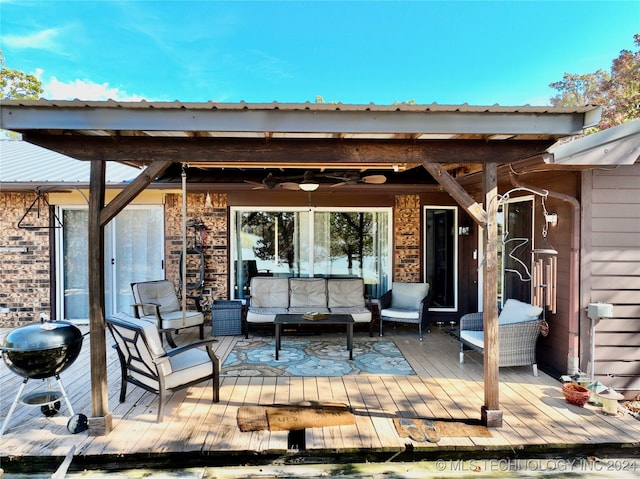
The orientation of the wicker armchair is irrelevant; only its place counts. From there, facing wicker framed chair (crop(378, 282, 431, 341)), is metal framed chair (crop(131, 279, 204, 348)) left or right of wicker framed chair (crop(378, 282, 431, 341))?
left

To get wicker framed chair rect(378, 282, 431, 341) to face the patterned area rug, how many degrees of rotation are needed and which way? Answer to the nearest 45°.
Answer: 0° — it already faces it

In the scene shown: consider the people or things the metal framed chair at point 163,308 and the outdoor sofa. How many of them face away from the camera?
0

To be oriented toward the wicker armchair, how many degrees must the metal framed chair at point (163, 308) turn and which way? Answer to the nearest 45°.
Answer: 0° — it already faces it

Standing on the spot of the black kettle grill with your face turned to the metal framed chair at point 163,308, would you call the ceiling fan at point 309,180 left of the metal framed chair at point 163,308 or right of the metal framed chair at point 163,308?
right

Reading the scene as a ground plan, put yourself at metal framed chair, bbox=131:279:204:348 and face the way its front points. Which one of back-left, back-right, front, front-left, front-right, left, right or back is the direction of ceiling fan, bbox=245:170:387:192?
front

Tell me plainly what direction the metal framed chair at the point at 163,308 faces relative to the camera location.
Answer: facing the viewer and to the right of the viewer

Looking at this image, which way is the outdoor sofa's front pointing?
toward the camera

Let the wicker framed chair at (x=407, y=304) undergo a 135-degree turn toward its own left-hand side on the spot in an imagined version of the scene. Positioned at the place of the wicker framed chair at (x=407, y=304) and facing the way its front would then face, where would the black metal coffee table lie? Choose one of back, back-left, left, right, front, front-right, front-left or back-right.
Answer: back-right

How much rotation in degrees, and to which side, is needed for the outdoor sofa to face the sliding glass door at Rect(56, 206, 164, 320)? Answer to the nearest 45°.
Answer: approximately 90° to its right

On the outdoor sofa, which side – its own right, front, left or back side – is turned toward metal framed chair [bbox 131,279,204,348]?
right

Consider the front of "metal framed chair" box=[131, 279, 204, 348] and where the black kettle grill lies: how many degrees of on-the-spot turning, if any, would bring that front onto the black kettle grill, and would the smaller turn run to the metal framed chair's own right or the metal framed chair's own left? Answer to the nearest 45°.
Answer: approximately 45° to the metal framed chair's own right

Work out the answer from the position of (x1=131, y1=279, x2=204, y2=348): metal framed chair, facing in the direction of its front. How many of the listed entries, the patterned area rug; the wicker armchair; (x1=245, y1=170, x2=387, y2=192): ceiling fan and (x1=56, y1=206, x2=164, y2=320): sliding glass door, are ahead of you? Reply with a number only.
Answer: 3

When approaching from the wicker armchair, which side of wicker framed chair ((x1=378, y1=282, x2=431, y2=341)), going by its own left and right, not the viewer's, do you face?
left
